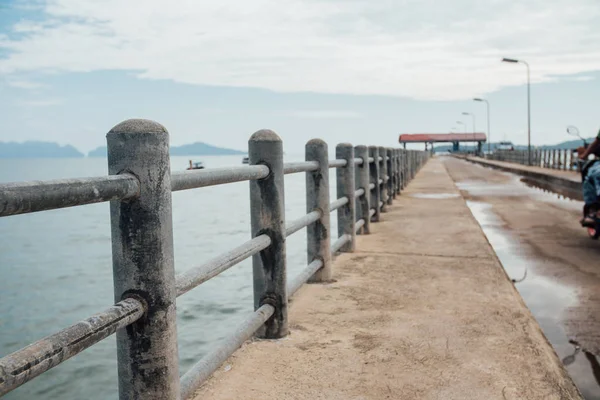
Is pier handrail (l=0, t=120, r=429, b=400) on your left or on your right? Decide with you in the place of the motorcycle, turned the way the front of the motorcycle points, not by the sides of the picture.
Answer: on your left

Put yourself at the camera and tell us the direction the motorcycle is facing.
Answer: facing away from the viewer and to the left of the viewer
